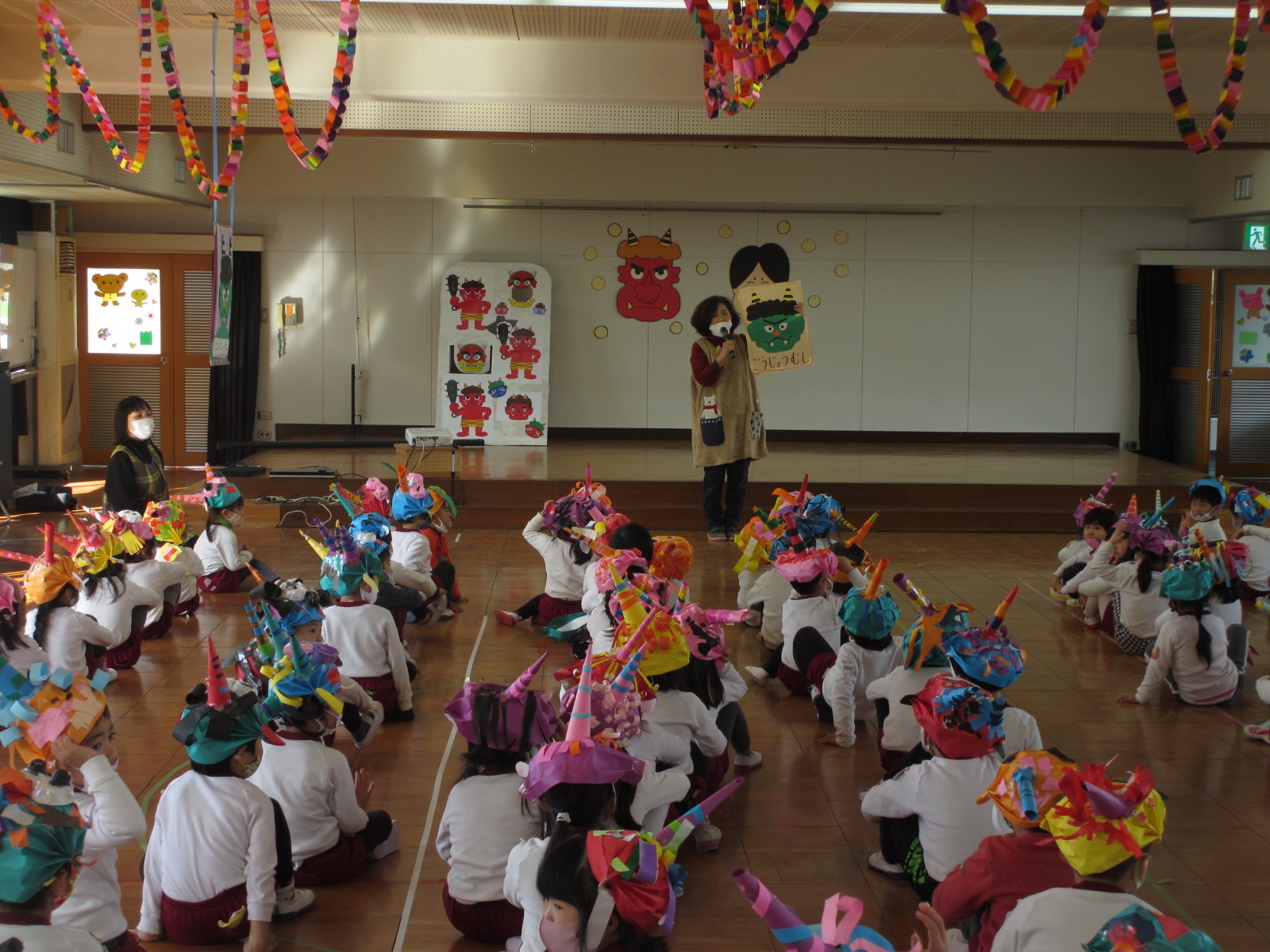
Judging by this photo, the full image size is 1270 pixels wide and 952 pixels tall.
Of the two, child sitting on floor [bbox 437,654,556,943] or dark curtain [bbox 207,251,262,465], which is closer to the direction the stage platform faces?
the child sitting on floor

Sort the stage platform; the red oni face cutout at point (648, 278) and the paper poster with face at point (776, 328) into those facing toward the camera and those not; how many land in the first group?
3

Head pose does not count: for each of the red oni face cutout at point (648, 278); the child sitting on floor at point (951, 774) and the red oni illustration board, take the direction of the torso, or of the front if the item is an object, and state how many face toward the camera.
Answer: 2

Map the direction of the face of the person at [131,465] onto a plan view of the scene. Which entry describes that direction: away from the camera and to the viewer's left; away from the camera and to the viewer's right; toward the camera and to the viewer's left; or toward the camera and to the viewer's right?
toward the camera and to the viewer's right

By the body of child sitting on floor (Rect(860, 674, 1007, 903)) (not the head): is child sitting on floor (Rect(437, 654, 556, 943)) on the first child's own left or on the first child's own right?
on the first child's own left

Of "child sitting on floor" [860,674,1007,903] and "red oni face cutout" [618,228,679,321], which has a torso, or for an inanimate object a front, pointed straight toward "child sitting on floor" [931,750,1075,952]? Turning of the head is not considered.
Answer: the red oni face cutout

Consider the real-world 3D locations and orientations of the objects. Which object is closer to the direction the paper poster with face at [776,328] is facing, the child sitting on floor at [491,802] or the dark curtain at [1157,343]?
the child sitting on floor

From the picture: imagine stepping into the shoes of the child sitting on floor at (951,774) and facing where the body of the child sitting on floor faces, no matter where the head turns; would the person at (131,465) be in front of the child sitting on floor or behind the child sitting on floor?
in front

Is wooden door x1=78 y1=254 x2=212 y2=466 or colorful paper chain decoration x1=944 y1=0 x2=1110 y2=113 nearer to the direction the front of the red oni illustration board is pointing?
the colorful paper chain decoration

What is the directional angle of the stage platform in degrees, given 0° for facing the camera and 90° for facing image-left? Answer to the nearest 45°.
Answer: approximately 0°

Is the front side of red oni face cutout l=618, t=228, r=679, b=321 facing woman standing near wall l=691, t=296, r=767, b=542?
yes

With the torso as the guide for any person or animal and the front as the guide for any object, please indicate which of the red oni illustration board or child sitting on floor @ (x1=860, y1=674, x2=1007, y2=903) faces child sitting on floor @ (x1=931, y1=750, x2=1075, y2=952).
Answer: the red oni illustration board
